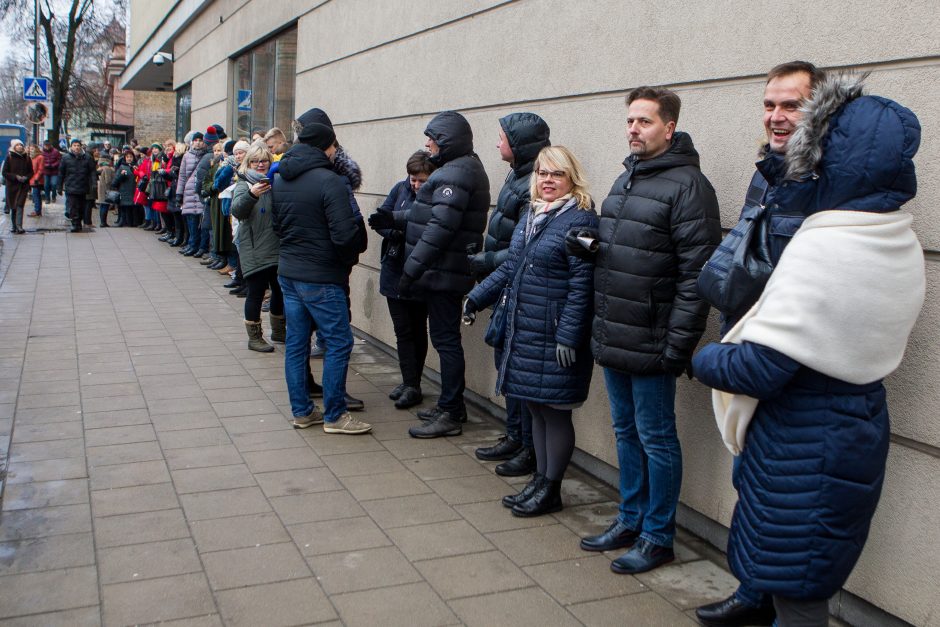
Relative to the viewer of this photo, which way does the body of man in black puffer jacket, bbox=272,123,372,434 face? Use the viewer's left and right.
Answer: facing away from the viewer and to the right of the viewer

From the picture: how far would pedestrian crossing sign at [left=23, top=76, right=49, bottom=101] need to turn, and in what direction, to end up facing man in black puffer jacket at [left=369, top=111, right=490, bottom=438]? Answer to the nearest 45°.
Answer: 0° — it already faces them

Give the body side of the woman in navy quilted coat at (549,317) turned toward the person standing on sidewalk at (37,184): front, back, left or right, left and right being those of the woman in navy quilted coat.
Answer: right

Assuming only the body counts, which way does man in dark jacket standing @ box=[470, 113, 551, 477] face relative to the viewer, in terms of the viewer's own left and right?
facing to the left of the viewer

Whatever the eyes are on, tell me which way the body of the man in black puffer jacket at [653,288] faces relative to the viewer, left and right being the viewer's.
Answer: facing the viewer and to the left of the viewer

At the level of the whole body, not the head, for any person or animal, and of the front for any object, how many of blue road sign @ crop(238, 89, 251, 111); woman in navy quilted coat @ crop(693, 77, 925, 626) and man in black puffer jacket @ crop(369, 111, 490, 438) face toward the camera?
1

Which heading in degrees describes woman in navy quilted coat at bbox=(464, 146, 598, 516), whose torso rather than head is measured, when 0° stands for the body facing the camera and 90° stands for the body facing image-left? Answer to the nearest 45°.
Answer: approximately 45°

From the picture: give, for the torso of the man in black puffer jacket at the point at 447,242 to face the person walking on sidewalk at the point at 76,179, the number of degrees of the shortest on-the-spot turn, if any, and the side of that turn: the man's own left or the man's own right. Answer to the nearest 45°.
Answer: approximately 45° to the man's own right

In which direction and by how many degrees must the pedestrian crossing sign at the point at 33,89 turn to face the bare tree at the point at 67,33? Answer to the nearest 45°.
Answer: approximately 180°

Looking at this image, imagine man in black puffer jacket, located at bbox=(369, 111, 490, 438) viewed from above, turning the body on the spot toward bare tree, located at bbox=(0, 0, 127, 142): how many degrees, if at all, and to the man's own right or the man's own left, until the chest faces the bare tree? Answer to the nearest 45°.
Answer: approximately 45° to the man's own right

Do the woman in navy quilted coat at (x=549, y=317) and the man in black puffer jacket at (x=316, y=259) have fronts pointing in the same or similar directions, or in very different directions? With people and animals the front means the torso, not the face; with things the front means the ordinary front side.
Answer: very different directions

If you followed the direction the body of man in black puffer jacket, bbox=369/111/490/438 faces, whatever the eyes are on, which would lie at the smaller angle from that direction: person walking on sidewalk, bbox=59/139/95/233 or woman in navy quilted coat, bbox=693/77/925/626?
the person walking on sidewalk
